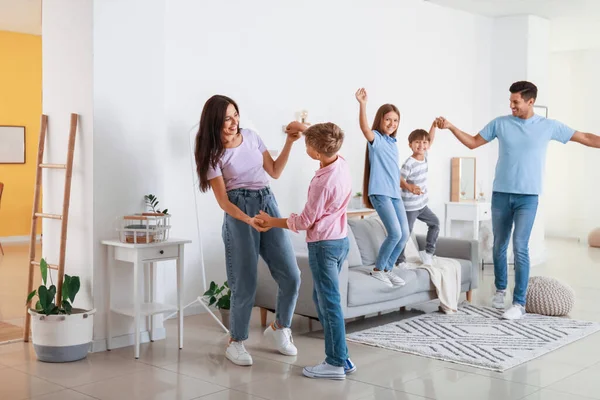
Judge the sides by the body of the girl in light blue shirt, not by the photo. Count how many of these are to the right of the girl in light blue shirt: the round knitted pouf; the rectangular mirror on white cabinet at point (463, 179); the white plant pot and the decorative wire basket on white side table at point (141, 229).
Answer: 2

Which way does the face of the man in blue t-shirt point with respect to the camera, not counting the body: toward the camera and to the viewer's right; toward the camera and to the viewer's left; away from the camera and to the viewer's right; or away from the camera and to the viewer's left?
toward the camera and to the viewer's left

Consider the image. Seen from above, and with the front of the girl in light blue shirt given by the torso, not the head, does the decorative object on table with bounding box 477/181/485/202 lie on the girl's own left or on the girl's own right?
on the girl's own left

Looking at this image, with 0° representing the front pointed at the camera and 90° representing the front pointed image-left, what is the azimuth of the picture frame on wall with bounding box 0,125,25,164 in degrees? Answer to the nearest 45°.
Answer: approximately 0°

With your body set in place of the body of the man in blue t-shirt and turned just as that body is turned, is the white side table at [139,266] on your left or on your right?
on your right

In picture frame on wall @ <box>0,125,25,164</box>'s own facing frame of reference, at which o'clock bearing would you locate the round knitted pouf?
The round knitted pouf is roughly at 11 o'clock from the picture frame on wall.

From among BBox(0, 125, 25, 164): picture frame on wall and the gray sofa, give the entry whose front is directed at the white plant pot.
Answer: the picture frame on wall

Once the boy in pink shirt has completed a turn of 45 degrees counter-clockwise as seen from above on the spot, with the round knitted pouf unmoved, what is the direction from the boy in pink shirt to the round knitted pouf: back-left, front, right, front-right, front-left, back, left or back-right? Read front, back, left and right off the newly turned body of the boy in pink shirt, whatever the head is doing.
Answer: back-right

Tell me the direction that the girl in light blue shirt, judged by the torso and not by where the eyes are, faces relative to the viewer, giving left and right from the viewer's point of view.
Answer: facing the viewer and to the right of the viewer

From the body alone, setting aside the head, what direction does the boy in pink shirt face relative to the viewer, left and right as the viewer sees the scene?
facing away from the viewer and to the left of the viewer

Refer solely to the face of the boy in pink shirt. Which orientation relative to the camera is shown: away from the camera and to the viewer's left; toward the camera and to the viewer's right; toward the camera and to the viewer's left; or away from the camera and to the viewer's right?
away from the camera and to the viewer's left

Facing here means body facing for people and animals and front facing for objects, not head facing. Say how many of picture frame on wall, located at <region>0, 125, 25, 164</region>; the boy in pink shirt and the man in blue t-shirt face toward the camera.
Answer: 2
